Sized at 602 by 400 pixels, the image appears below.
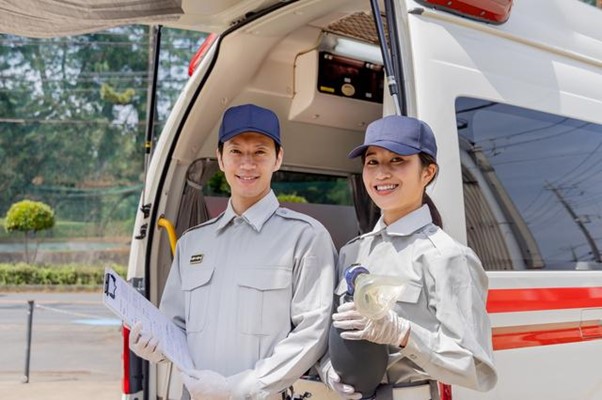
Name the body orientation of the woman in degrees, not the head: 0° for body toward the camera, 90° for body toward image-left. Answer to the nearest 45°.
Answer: approximately 45°

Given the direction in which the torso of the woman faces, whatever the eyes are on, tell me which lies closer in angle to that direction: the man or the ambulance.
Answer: the man

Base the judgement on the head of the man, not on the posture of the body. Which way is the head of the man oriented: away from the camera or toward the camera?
toward the camera

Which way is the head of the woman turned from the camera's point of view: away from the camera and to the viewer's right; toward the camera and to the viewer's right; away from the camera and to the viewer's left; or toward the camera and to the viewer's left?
toward the camera and to the viewer's left

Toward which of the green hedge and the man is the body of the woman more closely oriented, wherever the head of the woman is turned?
the man

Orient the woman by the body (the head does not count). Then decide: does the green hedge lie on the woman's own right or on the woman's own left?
on the woman's own right

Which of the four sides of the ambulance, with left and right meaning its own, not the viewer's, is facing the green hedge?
left

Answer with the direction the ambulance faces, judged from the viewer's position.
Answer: facing away from the viewer and to the right of the viewer

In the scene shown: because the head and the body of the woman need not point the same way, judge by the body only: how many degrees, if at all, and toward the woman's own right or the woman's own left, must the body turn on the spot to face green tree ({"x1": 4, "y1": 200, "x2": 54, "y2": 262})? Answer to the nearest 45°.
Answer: approximately 90° to the woman's own right

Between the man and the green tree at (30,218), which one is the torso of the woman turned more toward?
the man

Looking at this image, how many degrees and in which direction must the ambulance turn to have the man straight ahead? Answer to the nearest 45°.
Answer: approximately 180°

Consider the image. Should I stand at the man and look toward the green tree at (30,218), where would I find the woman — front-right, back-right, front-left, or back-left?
back-right

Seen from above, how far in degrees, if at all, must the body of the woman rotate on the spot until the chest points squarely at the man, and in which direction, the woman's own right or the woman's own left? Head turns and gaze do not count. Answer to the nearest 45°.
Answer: approximately 45° to the woman's own right

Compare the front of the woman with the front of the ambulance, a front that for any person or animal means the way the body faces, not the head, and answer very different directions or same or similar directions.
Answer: very different directions
